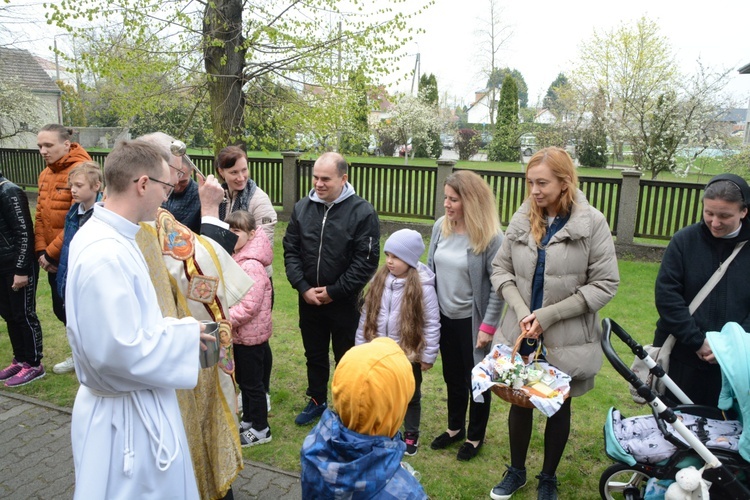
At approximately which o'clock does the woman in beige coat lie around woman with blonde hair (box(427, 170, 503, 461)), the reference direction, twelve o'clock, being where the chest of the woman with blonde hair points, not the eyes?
The woman in beige coat is roughly at 9 o'clock from the woman with blonde hair.

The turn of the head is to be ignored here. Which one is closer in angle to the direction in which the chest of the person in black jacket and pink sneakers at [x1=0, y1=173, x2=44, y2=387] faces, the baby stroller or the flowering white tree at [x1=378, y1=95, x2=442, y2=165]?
the baby stroller

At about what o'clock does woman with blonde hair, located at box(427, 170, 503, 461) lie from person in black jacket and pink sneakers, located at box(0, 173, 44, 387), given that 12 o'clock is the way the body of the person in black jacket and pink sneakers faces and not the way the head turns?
The woman with blonde hair is roughly at 9 o'clock from the person in black jacket and pink sneakers.

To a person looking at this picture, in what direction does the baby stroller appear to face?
facing to the right of the viewer

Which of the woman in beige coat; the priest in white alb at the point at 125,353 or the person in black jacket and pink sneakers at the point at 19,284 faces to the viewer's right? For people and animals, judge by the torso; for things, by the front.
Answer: the priest in white alb

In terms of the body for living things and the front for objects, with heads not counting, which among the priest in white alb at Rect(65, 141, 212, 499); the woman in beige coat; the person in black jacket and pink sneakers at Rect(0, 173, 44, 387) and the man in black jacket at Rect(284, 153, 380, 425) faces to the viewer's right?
the priest in white alb

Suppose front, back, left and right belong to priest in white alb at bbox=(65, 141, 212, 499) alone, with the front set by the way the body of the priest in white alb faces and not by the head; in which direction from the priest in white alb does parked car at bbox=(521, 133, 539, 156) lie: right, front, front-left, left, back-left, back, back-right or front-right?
front-left

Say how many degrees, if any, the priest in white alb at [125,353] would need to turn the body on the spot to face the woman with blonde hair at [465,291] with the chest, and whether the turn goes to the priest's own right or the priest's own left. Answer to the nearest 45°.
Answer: approximately 45° to the priest's own left

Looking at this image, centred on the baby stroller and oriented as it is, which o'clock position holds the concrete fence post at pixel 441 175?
The concrete fence post is roughly at 8 o'clock from the baby stroller.

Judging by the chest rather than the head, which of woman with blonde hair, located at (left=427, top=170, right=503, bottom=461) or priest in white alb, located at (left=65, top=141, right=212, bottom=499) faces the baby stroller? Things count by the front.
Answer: the priest in white alb

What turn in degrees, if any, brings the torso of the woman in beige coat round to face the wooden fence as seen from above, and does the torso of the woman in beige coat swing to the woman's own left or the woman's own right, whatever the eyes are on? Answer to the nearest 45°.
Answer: approximately 135° to the woman's own right

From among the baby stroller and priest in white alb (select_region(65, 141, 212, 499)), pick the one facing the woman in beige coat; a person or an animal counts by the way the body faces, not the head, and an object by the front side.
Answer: the priest in white alb

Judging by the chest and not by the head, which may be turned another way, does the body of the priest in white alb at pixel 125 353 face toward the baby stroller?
yes

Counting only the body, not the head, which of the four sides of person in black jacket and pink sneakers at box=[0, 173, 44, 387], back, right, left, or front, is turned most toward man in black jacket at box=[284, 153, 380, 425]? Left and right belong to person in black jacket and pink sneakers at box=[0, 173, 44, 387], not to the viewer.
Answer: left

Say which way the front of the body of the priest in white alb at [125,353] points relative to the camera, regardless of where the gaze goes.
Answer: to the viewer's right

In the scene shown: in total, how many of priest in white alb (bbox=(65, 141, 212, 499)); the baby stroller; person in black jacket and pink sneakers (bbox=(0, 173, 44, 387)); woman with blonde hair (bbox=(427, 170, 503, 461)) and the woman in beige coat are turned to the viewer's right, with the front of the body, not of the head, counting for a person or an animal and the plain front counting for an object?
2
